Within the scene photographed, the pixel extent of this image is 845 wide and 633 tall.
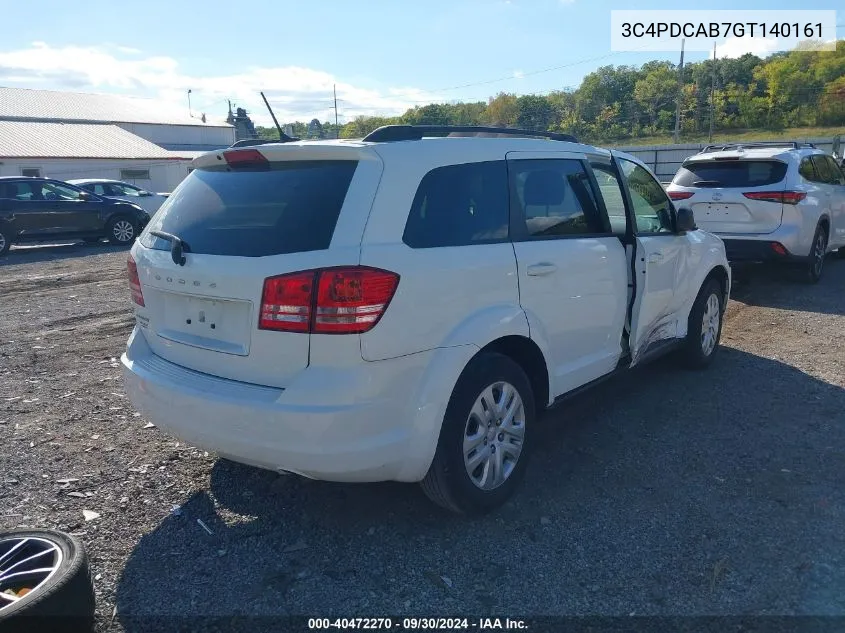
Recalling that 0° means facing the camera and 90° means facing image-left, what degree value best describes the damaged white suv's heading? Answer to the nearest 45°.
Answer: approximately 225°

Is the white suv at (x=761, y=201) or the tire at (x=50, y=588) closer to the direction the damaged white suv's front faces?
the white suv

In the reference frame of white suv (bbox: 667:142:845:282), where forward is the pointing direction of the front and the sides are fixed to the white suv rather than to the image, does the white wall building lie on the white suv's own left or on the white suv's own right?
on the white suv's own left

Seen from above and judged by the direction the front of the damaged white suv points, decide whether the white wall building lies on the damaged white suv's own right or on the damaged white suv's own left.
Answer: on the damaged white suv's own left

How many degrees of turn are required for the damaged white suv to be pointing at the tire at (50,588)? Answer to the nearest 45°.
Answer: approximately 180°

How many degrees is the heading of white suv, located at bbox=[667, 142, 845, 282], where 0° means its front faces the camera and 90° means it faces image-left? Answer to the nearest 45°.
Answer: approximately 225°
